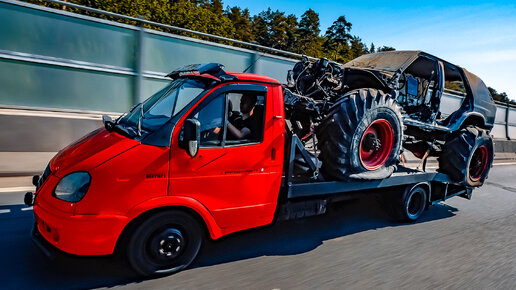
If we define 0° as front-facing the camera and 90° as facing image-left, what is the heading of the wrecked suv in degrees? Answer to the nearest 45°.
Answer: approximately 45°

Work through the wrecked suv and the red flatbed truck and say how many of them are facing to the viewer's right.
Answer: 0

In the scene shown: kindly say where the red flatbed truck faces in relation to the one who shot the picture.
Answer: facing the viewer and to the left of the viewer

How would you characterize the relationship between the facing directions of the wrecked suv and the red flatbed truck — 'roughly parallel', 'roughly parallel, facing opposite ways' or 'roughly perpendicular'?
roughly parallel
